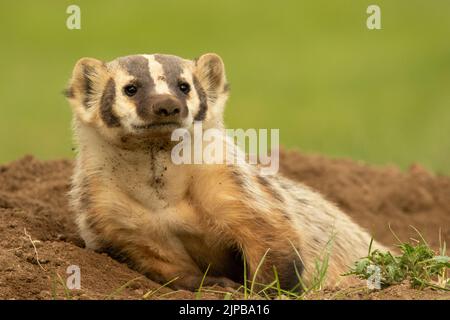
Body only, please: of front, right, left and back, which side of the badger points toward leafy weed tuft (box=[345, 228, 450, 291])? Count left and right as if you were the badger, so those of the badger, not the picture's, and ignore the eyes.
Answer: left

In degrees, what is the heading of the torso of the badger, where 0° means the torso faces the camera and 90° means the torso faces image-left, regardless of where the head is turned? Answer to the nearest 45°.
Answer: approximately 45°
